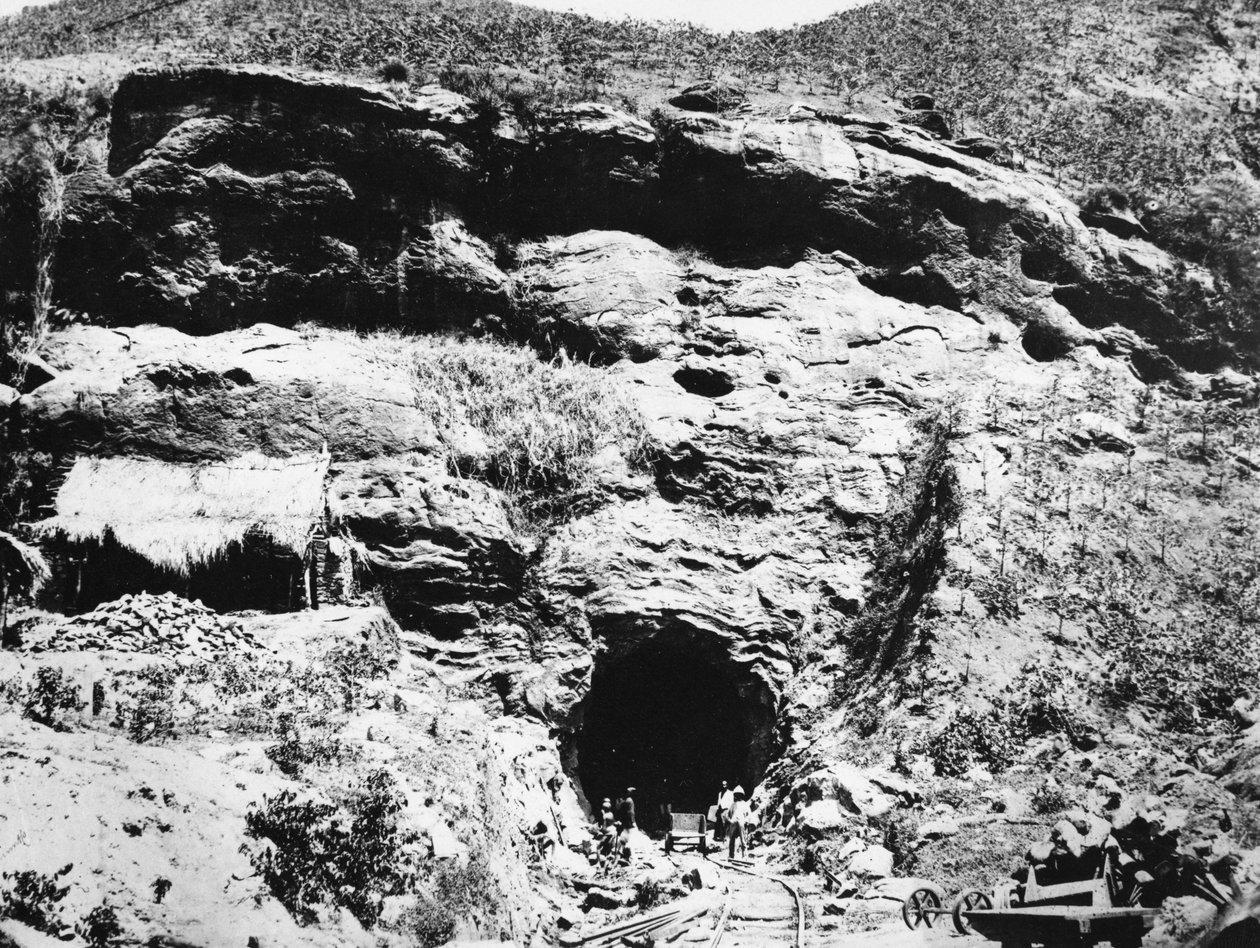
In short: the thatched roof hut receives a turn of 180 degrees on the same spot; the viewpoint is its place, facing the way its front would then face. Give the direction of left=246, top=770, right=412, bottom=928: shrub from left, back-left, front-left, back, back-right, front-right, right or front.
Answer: back

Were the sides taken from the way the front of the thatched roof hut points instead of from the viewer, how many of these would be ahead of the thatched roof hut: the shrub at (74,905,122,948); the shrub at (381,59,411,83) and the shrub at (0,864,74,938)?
2

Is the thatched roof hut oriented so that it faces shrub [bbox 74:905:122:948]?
yes

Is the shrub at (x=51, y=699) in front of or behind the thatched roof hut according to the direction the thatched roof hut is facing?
in front

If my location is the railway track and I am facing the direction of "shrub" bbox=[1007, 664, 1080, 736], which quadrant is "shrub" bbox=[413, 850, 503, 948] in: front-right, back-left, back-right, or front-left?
back-left

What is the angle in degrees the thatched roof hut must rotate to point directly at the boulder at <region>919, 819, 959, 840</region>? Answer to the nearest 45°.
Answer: approximately 45° to its left

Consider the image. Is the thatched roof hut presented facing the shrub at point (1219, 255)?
no

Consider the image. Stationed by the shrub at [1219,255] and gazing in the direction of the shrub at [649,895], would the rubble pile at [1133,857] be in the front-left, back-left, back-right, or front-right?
front-left

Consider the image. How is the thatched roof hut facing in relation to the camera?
toward the camera

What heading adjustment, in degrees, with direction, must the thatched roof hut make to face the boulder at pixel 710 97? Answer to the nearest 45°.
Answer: approximately 135° to its left

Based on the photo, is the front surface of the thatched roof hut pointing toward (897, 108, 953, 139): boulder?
no

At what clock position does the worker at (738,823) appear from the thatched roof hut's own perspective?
The worker is roughly at 10 o'clock from the thatched roof hut.

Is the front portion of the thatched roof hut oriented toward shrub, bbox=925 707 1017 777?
no

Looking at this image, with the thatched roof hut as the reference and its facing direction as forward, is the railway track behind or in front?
in front

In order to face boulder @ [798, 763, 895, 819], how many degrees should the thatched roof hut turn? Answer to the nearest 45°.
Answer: approximately 45° to its left

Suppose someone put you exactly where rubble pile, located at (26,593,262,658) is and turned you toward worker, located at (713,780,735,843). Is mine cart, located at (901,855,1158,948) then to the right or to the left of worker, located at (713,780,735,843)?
right

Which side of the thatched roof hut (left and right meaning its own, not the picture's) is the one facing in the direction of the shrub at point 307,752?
front

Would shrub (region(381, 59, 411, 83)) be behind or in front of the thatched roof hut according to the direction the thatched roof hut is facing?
behind
